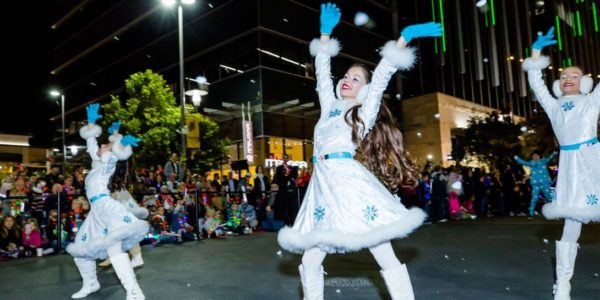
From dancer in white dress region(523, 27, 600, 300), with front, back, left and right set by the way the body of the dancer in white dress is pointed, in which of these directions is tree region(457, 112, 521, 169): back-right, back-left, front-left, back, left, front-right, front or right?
back

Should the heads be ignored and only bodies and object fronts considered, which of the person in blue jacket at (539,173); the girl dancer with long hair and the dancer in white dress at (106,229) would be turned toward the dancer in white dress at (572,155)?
the person in blue jacket

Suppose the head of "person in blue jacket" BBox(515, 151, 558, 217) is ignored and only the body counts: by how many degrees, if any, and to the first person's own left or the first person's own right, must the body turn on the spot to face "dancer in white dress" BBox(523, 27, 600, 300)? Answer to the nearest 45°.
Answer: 0° — they already face them

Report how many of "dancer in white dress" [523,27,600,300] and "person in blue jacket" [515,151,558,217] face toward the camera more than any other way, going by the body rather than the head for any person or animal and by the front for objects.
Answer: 2

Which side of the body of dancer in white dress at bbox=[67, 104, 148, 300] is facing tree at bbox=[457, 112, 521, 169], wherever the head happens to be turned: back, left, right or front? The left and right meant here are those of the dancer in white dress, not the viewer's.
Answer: back

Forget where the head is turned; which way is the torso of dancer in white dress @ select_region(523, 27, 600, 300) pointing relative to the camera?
toward the camera

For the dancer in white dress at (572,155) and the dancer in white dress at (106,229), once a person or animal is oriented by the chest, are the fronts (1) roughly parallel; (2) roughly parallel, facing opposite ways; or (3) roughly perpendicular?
roughly parallel

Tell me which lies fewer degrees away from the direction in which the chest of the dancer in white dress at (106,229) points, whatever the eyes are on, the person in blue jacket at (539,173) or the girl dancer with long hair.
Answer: the girl dancer with long hair

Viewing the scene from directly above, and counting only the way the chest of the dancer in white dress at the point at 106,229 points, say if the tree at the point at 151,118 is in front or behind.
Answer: behind

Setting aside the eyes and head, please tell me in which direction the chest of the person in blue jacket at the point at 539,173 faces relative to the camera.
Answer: toward the camera

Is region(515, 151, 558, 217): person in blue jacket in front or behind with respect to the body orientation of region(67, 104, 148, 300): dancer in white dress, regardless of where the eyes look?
behind

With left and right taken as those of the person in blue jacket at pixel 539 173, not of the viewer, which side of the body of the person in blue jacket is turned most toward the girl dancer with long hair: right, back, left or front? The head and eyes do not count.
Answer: front

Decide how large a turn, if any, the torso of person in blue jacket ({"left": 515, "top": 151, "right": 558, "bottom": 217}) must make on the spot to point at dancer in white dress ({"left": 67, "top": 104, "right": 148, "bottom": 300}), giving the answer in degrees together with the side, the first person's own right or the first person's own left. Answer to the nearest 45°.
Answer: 0° — they already face them

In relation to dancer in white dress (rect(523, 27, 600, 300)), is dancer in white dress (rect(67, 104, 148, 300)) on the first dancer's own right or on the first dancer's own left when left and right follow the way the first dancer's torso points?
on the first dancer's own right

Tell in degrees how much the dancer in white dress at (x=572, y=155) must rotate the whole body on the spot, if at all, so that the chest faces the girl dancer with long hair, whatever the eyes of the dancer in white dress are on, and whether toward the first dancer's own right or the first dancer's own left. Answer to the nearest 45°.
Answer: approximately 45° to the first dancer's own right
